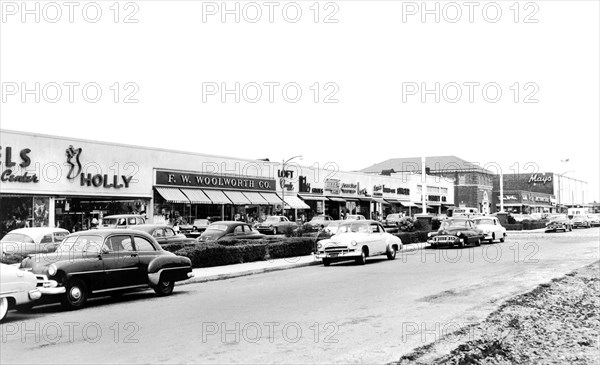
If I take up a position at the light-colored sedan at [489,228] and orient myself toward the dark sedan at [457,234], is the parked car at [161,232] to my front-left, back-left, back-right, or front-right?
front-right

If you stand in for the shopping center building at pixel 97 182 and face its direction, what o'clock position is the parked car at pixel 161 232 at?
The parked car is roughly at 1 o'clock from the shopping center building.

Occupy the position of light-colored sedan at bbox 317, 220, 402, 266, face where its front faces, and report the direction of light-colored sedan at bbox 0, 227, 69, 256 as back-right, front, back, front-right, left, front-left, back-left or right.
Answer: front-right

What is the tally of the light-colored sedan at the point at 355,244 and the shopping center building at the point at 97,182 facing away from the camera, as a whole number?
0

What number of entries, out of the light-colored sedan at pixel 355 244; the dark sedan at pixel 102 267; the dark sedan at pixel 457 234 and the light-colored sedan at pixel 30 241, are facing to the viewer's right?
0

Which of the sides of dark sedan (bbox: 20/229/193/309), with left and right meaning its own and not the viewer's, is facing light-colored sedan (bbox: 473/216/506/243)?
back

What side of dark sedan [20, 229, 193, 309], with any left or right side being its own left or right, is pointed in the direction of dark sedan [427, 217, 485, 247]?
back

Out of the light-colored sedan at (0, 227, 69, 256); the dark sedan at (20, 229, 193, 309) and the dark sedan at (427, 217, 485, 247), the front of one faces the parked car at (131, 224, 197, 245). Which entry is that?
the dark sedan at (427, 217, 485, 247)

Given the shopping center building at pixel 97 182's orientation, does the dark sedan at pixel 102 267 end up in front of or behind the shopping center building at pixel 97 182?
in front

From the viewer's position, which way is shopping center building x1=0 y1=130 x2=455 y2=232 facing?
facing the viewer and to the right of the viewer

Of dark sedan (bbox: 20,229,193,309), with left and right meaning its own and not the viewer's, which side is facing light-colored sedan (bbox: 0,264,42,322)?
front

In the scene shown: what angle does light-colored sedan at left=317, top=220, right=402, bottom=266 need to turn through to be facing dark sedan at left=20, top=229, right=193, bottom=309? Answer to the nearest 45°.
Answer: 0° — it already faces it

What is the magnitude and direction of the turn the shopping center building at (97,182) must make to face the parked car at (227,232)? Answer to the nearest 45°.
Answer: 0° — it already faces it

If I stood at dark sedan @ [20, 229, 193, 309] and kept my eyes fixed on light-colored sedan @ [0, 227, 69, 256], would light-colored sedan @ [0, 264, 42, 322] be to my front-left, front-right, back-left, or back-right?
back-left

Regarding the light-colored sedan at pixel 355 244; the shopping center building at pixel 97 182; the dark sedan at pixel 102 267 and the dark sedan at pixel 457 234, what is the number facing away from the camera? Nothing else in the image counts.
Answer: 0

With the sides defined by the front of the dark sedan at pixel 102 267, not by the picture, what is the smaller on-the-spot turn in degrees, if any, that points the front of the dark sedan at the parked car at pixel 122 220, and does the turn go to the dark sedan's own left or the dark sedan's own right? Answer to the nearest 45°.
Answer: approximately 135° to the dark sedan's own right

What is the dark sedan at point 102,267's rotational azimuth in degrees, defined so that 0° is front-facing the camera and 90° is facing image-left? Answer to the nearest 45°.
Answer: approximately 45°

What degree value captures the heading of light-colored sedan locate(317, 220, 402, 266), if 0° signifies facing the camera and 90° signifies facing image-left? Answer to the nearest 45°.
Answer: approximately 45°
